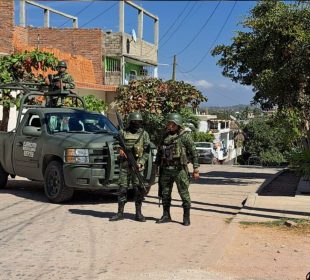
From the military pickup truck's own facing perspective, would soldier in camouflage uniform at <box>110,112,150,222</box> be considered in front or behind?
in front

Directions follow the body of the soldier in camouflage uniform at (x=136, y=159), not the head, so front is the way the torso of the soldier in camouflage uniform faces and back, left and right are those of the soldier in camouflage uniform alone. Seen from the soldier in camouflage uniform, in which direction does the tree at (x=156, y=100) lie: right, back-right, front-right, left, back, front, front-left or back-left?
back

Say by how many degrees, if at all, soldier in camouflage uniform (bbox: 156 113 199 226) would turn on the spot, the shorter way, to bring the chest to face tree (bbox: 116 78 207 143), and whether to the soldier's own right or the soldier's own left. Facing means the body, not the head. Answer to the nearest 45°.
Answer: approximately 135° to the soldier's own right

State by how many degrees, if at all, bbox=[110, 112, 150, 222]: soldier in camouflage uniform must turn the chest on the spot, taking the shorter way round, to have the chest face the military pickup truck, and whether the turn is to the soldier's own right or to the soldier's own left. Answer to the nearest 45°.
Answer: approximately 135° to the soldier's own right

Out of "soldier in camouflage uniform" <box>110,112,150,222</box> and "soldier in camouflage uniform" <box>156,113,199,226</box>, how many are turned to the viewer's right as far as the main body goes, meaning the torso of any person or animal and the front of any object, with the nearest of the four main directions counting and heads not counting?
0

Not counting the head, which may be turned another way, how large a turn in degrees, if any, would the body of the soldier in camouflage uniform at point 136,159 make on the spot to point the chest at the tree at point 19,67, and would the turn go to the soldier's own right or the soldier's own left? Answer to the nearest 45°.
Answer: approximately 135° to the soldier's own right

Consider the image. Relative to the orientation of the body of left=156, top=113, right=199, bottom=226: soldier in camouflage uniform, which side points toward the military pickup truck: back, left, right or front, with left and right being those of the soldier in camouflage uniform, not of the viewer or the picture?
right

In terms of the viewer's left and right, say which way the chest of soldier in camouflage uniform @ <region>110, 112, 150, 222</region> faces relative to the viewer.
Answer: facing the viewer

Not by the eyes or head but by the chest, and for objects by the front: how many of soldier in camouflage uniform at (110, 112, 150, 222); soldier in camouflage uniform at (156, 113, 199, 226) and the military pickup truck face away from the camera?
0

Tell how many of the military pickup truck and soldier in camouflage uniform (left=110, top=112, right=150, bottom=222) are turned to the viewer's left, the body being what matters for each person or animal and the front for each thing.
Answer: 0

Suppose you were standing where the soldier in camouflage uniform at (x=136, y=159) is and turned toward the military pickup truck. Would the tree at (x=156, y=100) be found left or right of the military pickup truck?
right

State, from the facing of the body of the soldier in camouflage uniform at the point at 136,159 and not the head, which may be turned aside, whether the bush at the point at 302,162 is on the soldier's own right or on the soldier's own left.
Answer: on the soldier's own left

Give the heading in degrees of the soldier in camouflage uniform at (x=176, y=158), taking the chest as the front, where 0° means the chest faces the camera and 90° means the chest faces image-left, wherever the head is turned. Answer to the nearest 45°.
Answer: approximately 45°

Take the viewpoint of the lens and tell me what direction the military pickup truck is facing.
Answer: facing the viewer and to the right of the viewer

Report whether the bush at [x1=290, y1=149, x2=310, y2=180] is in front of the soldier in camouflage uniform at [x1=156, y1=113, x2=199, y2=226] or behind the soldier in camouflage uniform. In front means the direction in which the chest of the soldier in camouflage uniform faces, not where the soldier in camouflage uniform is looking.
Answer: behind

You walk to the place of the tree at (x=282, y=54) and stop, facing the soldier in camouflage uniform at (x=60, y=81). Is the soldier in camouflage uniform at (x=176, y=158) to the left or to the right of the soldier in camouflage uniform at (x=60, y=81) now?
left
